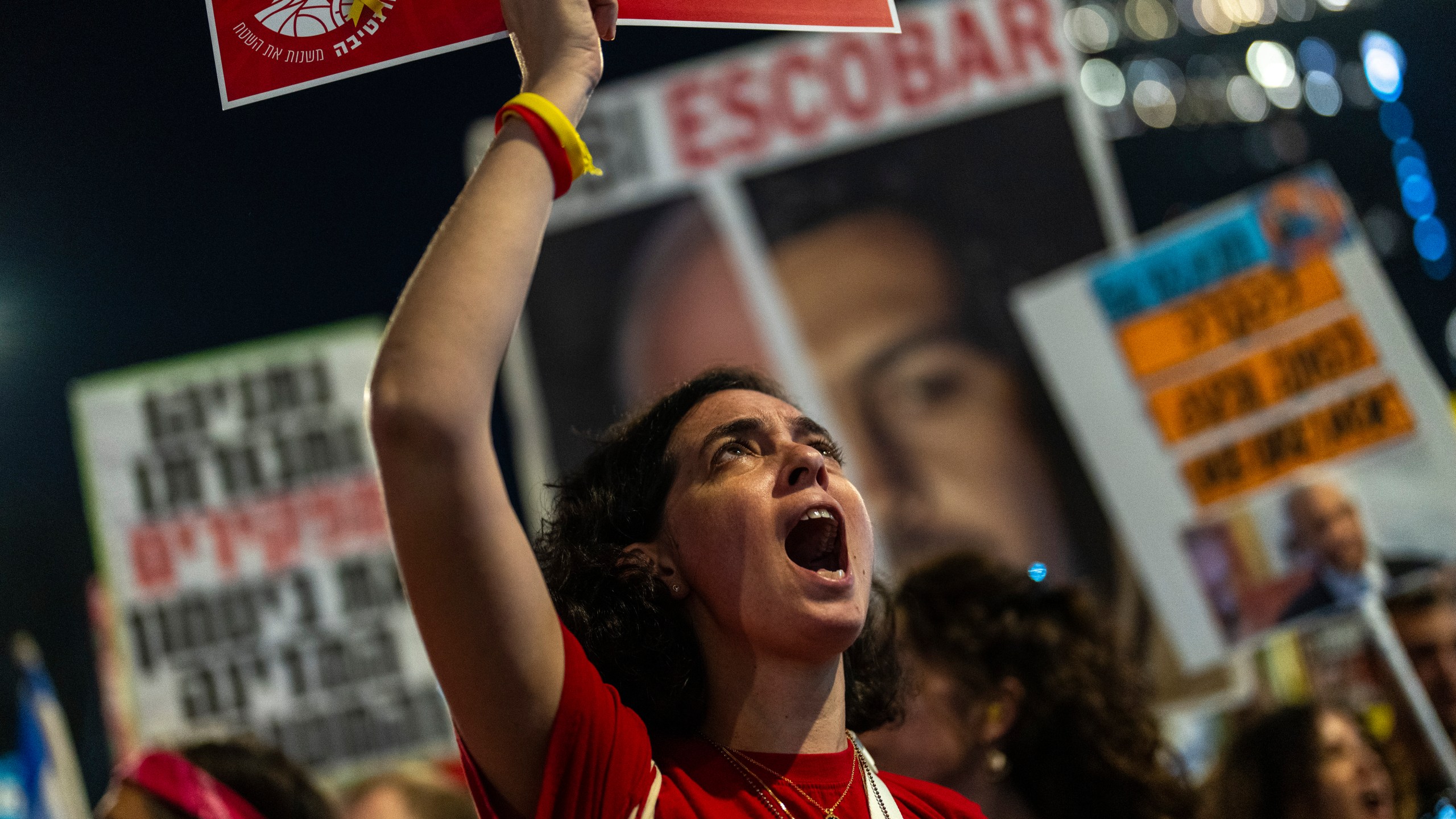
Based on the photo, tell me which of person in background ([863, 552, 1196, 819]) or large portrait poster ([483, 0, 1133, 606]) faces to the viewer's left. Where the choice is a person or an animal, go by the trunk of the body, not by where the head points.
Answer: the person in background

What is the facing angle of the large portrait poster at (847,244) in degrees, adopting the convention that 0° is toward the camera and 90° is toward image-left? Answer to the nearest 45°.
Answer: approximately 0°

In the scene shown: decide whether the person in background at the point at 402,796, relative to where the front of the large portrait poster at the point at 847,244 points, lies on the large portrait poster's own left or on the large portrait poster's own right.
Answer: on the large portrait poster's own right

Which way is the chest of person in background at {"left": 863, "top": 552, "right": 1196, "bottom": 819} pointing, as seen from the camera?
to the viewer's left

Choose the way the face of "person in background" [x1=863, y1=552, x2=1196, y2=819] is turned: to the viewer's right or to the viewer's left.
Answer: to the viewer's left

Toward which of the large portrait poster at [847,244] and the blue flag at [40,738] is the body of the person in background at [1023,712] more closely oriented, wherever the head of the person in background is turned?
the blue flag
